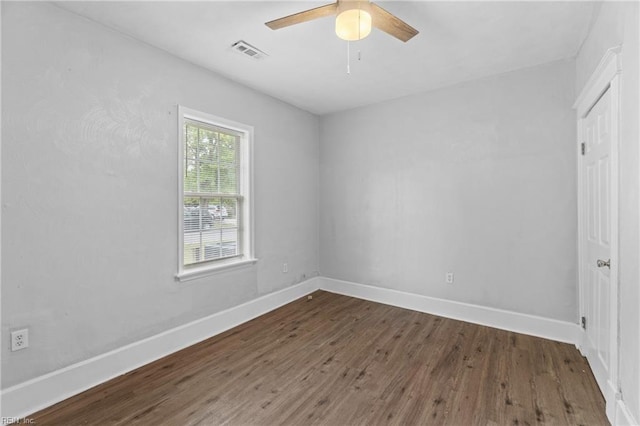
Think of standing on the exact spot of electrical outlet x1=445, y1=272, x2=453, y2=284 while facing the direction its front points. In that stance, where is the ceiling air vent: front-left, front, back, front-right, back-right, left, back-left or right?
front-right

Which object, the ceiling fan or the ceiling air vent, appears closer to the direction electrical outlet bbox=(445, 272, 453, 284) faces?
the ceiling fan

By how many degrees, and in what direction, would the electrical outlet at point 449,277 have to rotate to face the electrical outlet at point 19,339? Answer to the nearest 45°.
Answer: approximately 45° to its right

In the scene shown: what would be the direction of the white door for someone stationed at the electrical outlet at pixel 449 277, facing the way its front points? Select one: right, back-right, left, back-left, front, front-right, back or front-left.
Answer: front-left

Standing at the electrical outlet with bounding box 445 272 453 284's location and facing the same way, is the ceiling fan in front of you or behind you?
in front

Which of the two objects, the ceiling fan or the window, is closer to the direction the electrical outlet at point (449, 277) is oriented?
the ceiling fan

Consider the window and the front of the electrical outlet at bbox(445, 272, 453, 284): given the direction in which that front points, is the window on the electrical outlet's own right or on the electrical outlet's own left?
on the electrical outlet's own right

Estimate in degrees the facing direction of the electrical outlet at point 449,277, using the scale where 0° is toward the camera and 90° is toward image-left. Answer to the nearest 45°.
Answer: approximately 0°
